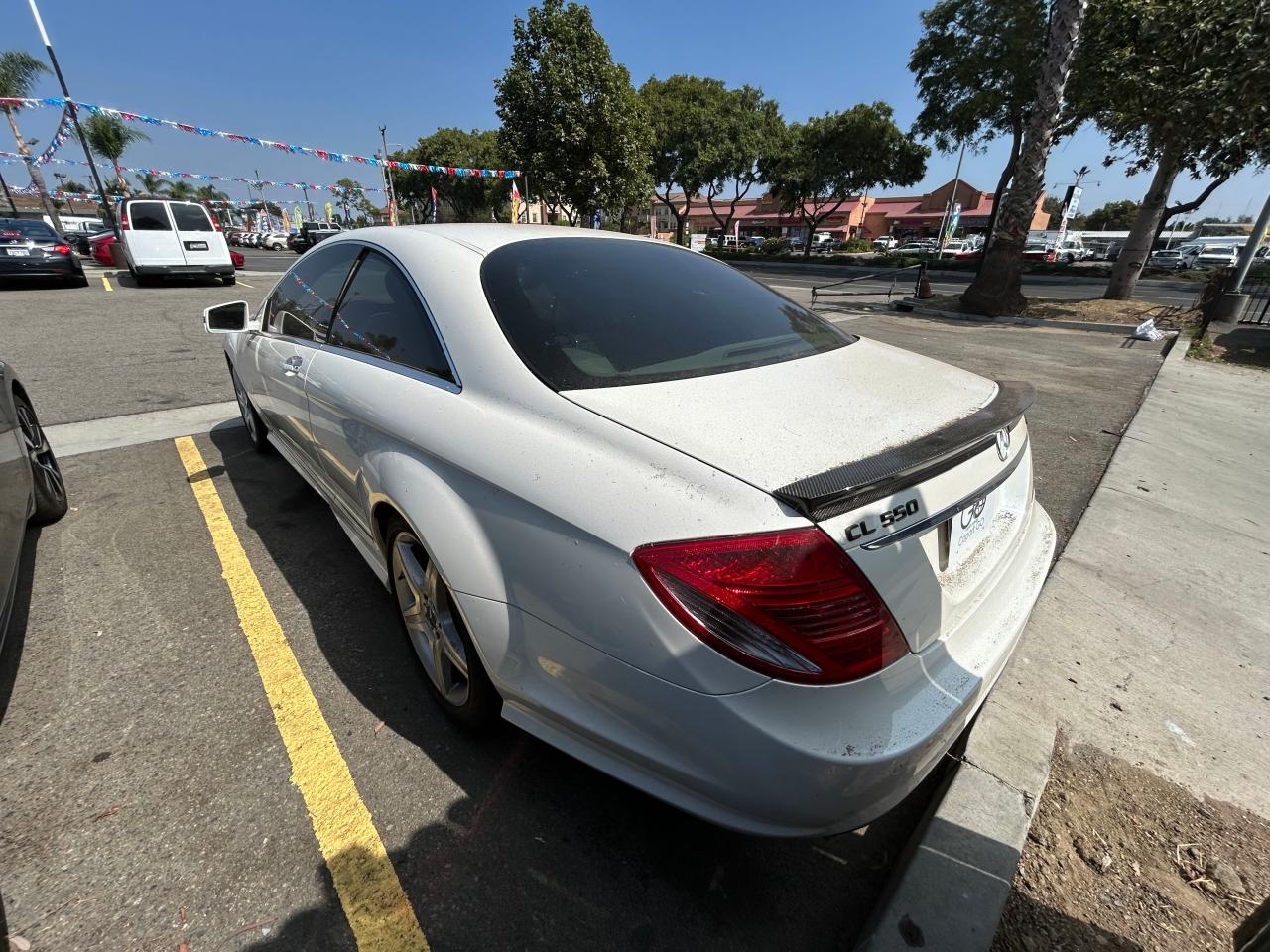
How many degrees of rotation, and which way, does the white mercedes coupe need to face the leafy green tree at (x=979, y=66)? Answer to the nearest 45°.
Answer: approximately 90° to its right

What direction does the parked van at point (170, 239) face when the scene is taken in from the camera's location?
facing away from the viewer

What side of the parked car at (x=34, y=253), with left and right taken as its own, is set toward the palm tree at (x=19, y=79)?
front

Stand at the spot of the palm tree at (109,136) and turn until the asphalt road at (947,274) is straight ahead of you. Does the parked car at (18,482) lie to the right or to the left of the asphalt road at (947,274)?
right

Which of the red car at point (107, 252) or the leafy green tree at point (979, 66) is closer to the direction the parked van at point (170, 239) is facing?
the red car

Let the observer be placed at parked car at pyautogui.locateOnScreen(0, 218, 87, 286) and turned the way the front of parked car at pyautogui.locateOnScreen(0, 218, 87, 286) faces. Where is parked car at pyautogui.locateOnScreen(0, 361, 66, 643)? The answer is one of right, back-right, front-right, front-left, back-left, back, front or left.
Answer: back

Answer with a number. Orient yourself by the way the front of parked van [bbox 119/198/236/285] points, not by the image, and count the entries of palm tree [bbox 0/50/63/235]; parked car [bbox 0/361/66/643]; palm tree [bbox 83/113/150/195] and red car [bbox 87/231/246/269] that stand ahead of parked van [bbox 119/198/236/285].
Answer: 3

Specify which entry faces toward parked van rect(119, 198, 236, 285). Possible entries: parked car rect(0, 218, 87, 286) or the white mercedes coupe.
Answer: the white mercedes coupe

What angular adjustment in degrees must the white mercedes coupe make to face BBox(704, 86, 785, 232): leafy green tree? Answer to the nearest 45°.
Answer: approximately 45° to its right

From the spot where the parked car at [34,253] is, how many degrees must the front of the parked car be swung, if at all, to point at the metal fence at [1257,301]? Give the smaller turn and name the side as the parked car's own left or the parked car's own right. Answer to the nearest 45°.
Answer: approximately 135° to the parked car's own right

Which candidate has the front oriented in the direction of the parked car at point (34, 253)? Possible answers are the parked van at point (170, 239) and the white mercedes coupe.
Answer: the white mercedes coupe

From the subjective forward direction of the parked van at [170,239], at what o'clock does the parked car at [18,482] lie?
the parked car at [18,482] is roughly at 6 o'clock from the parked van at [170,239].

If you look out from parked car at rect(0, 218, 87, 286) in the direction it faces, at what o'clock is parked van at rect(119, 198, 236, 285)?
parked van at rect(119, 198, 236, 285) is roughly at 3 o'clock from parked car at rect(0, 218, 87, 286).

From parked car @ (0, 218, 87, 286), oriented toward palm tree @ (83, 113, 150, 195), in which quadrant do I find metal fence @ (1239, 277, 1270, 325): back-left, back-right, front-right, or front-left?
back-right

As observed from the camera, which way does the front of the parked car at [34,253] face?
facing away from the viewer

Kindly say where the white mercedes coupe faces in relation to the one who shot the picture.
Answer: facing away from the viewer and to the left of the viewer
